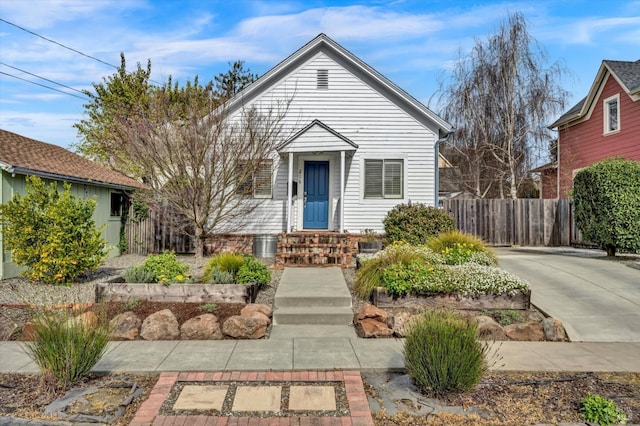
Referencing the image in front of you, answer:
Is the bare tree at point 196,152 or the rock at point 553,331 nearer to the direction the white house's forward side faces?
the rock

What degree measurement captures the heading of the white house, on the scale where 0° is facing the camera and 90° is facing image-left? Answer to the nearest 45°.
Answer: approximately 0°

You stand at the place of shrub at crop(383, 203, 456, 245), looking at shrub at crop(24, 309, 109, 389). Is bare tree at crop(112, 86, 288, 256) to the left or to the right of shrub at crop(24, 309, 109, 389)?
right

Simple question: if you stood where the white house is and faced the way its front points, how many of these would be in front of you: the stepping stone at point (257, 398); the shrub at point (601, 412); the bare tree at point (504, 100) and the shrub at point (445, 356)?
3

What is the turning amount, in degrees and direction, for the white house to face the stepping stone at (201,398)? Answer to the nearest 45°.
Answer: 0° — it already faces it

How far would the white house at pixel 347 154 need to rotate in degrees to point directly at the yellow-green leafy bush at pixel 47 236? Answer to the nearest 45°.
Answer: approximately 45° to its right

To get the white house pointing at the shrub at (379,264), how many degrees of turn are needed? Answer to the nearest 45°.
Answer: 0° — it already faces it

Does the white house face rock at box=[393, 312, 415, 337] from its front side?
yes

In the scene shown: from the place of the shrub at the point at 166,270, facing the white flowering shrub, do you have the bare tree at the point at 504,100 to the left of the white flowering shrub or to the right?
left

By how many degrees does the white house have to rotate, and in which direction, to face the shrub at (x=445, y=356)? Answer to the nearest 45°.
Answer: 0° — it already faces it

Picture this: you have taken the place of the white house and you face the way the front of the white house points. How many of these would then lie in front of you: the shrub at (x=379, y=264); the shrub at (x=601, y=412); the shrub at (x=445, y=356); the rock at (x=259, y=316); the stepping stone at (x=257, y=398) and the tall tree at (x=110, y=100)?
5
